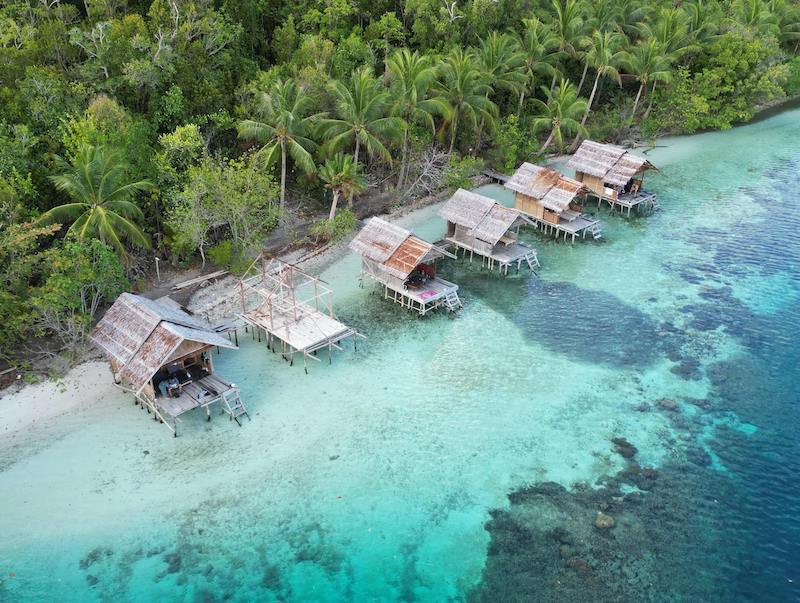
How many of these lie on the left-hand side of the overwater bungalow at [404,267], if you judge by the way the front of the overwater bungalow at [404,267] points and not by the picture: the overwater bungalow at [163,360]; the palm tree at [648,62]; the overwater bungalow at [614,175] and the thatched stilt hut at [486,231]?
3

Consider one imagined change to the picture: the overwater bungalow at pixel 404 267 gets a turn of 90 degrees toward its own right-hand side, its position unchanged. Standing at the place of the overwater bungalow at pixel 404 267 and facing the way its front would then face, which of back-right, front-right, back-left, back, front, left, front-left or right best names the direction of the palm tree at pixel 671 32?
back

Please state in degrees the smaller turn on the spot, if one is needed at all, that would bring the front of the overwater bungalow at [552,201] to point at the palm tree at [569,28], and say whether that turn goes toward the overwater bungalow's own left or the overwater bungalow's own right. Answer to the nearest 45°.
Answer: approximately 135° to the overwater bungalow's own left

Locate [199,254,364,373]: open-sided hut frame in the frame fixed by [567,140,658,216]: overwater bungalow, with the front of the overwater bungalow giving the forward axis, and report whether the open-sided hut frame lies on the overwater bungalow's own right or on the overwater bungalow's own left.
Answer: on the overwater bungalow's own right

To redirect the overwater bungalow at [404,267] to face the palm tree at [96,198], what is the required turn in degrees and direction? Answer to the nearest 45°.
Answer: approximately 135° to its right

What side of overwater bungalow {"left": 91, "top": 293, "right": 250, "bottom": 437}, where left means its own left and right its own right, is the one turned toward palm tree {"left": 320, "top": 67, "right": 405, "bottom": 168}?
left

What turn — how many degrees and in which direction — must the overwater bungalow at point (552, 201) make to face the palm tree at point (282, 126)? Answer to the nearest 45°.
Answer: approximately 90° to its right

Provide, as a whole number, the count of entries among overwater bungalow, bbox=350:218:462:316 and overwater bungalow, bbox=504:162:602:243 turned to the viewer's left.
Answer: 0

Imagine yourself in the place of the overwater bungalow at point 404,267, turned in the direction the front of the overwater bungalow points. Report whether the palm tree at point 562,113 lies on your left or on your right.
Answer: on your left

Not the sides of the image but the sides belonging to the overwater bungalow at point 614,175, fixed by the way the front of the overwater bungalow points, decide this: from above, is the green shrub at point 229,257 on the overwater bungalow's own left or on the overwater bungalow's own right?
on the overwater bungalow's own right

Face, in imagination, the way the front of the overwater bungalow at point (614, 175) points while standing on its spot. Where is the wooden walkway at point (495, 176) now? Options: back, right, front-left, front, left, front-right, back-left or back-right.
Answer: back-right

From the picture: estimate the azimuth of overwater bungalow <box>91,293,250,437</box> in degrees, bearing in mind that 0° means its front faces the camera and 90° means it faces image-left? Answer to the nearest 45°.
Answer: approximately 315°

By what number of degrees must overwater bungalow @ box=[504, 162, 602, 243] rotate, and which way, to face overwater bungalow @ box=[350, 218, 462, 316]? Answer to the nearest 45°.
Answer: approximately 90° to its right

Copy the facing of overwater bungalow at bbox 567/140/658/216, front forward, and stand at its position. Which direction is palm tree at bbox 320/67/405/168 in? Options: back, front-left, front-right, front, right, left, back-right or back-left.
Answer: right
